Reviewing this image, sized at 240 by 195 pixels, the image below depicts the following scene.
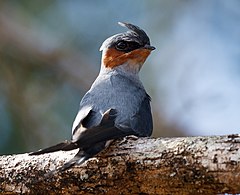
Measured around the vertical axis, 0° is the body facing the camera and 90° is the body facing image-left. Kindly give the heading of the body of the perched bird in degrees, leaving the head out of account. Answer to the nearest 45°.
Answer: approximately 225°
